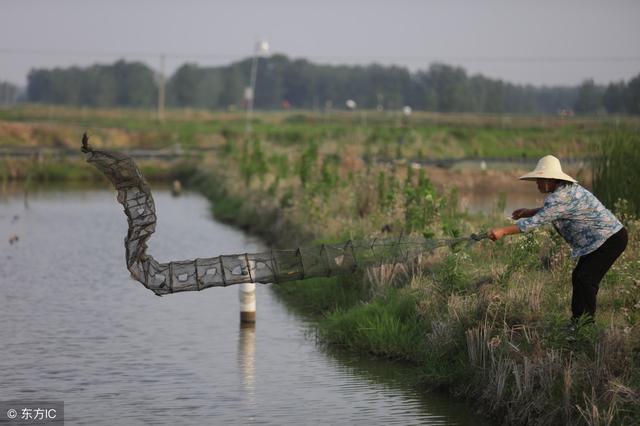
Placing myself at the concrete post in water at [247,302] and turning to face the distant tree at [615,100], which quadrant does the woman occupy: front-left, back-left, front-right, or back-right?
back-right

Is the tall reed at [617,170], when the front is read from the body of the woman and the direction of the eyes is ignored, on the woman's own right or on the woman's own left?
on the woman's own right

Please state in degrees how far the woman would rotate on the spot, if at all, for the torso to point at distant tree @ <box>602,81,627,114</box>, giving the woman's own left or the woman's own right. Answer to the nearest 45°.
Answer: approximately 90° to the woman's own right

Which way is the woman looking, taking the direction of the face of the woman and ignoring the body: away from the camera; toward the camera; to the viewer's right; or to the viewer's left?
to the viewer's left

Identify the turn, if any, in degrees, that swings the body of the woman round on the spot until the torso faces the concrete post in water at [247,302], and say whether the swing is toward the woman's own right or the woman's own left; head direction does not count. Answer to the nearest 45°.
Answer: approximately 45° to the woman's own right

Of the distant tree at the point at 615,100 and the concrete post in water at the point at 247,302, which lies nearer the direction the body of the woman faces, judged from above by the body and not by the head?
the concrete post in water

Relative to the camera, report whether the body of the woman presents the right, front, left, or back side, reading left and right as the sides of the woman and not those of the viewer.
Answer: left
